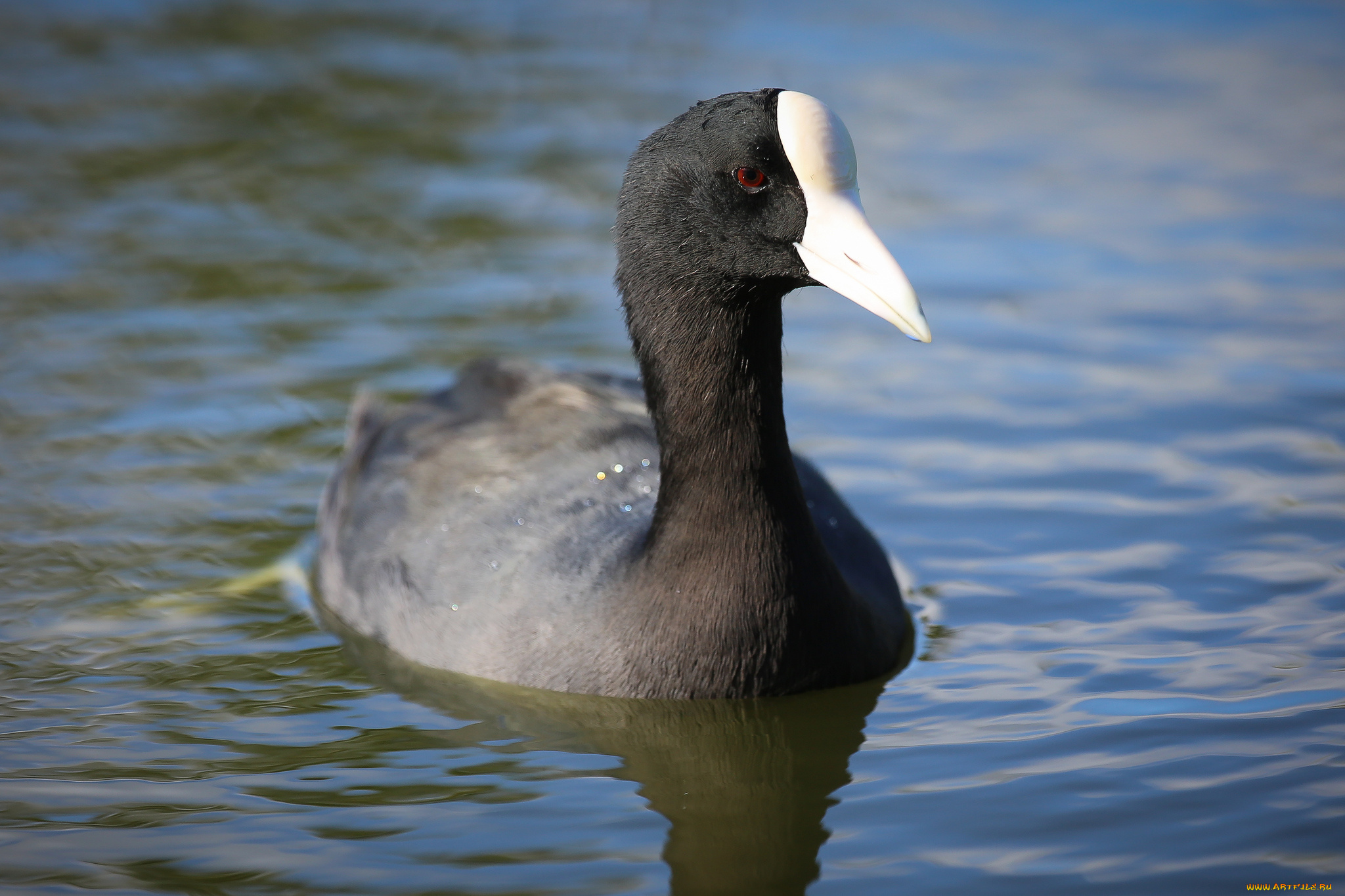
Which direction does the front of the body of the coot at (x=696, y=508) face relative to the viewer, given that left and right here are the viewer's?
facing the viewer and to the right of the viewer
